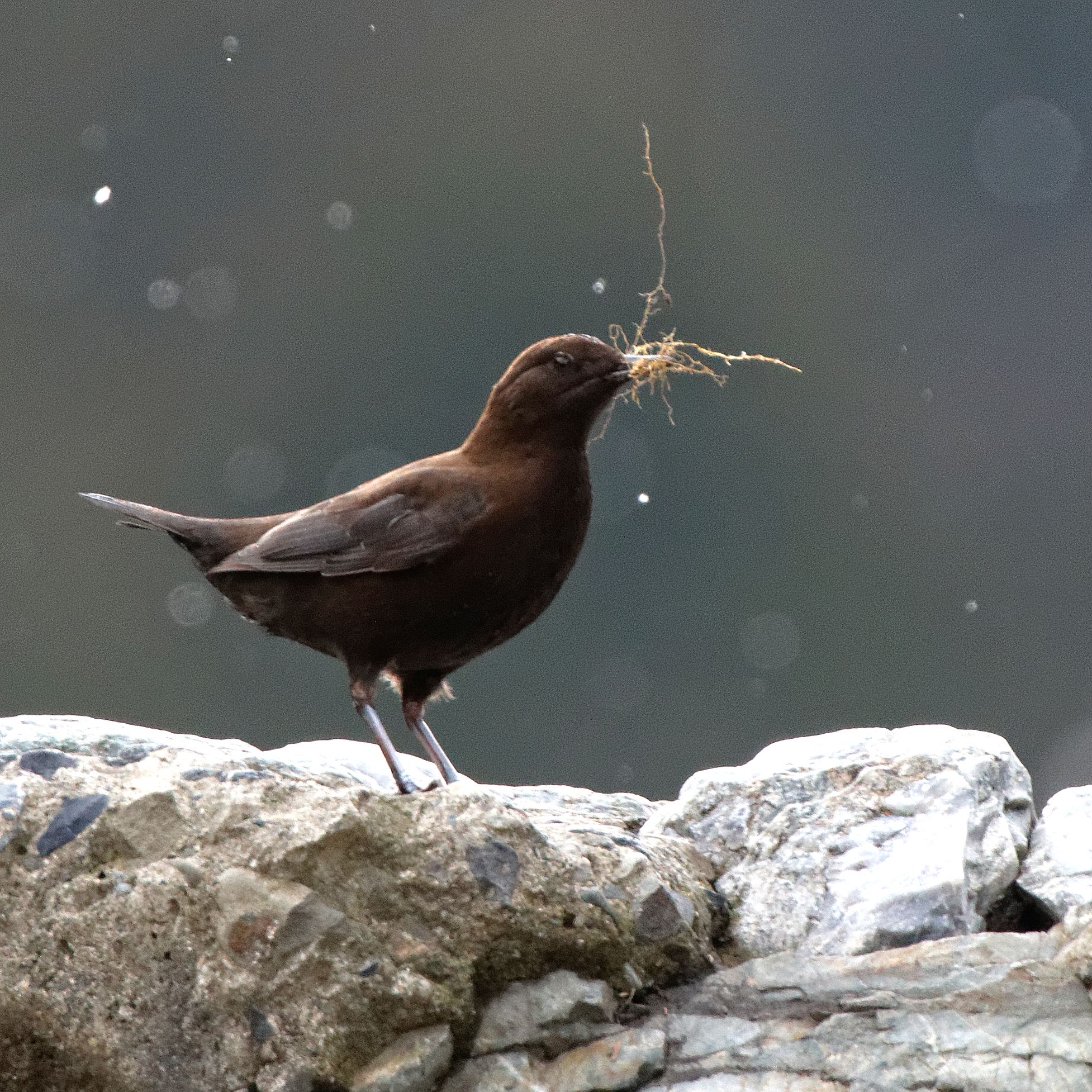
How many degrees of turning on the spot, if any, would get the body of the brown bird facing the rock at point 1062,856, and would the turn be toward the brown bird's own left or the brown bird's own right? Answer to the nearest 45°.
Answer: approximately 45° to the brown bird's own right

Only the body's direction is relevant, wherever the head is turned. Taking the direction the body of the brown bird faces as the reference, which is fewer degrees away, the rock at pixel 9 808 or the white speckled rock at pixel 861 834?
the white speckled rock

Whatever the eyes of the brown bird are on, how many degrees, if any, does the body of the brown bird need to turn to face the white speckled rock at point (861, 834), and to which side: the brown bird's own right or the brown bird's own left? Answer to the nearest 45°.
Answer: approximately 45° to the brown bird's own right

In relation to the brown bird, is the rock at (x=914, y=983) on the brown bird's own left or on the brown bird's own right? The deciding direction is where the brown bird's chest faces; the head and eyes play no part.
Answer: on the brown bird's own right

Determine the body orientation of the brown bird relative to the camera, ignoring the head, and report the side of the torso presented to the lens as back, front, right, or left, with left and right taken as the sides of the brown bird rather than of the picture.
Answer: right

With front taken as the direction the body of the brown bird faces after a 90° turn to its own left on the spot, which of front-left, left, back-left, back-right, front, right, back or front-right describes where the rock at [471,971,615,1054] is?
back
